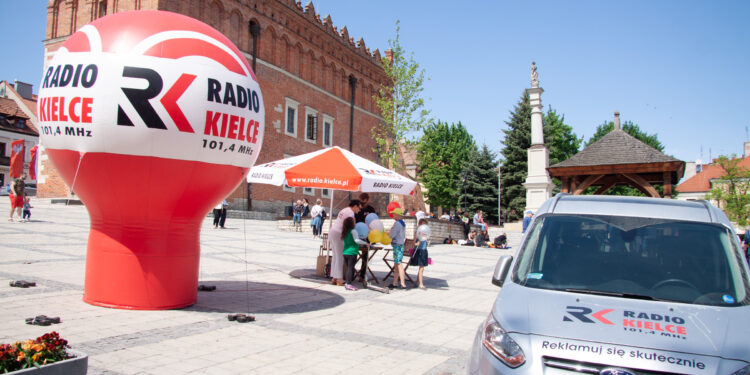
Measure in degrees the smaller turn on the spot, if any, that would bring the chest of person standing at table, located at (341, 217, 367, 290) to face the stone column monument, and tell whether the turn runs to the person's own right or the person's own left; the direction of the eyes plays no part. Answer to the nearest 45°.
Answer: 0° — they already face it

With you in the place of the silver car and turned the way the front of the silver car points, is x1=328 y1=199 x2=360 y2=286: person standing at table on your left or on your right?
on your right

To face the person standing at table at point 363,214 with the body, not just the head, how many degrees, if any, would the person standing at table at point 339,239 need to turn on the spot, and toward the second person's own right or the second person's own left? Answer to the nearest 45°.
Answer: approximately 45° to the second person's own left

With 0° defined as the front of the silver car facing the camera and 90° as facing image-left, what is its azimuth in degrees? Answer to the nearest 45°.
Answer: approximately 0°

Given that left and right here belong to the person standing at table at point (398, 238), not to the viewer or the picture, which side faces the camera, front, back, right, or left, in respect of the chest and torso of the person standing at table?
left

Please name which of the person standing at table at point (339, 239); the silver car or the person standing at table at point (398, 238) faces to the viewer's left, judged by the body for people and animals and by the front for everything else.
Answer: the person standing at table at point (398, 238)

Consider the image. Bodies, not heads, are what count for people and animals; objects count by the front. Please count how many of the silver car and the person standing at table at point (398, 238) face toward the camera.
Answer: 1

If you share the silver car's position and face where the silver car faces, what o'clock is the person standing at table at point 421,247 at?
The person standing at table is roughly at 5 o'clock from the silver car.

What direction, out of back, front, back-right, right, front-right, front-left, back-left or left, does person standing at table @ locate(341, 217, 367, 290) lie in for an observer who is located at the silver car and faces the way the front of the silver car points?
back-right

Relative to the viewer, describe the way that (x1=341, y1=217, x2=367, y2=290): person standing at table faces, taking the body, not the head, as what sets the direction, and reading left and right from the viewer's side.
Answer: facing away from the viewer and to the right of the viewer

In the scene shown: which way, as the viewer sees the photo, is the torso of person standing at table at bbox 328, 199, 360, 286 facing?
to the viewer's right

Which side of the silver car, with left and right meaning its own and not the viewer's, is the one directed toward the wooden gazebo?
back
